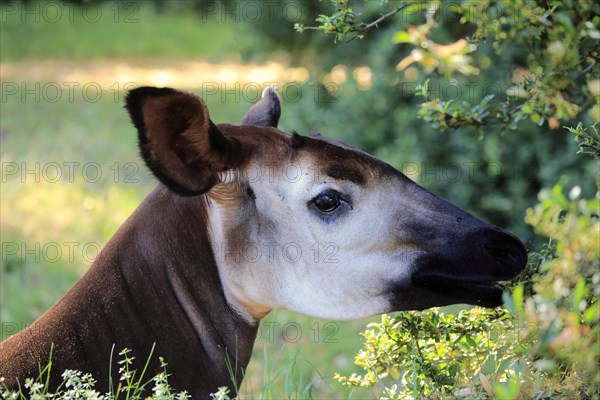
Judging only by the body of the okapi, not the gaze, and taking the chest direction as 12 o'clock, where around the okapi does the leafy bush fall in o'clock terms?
The leafy bush is roughly at 12 o'clock from the okapi.

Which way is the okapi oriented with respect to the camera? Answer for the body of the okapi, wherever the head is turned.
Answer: to the viewer's right
